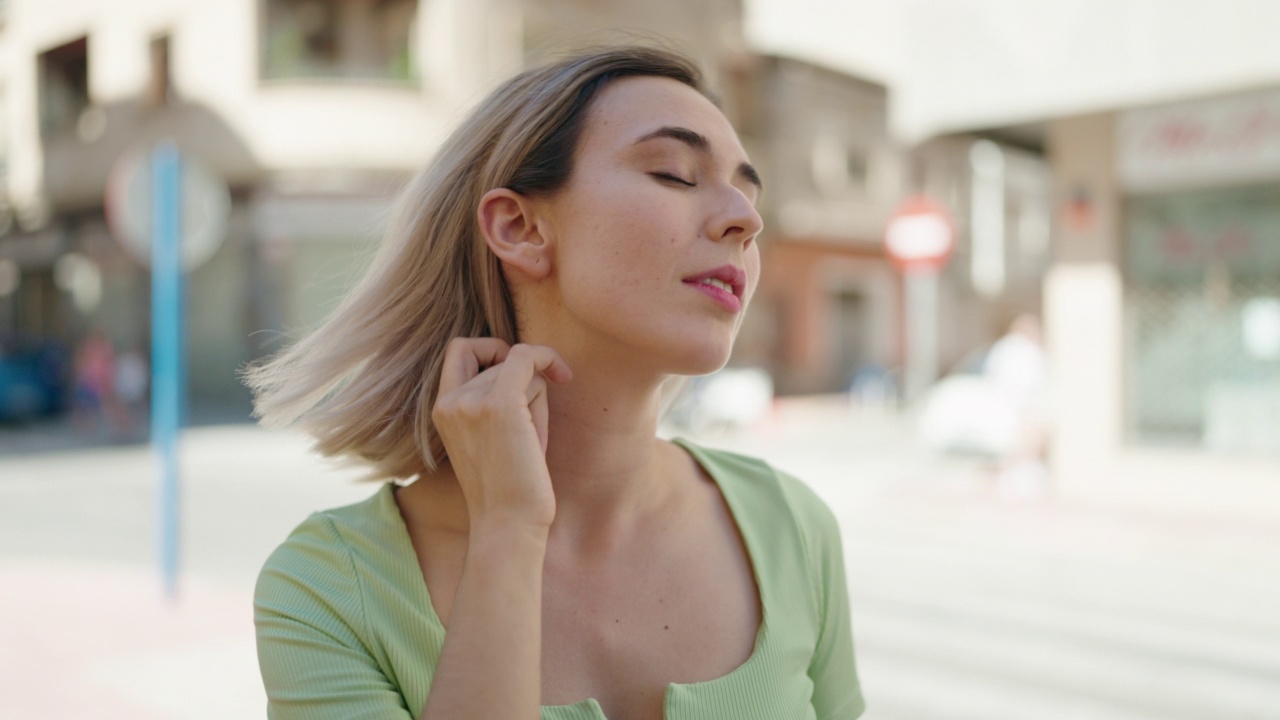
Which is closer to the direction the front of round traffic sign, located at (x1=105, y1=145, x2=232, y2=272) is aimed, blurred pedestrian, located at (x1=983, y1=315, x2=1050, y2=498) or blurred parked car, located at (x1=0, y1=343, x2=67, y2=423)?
the blurred parked car

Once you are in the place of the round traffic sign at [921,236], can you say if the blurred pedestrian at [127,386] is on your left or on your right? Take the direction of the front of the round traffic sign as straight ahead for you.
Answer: on your right

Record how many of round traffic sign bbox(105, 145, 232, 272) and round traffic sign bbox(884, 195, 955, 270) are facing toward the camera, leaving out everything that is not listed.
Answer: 1

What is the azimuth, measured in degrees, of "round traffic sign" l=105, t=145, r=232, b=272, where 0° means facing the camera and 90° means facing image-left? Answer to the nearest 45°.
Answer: approximately 180°

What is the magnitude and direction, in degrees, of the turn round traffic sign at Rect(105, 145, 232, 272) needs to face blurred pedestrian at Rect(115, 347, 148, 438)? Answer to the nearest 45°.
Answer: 0° — it already faces them

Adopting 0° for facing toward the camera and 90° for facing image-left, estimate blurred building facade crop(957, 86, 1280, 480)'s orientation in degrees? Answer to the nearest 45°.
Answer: approximately 45°

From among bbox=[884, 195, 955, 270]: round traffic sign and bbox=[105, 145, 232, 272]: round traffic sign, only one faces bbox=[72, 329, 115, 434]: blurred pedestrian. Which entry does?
bbox=[105, 145, 232, 272]: round traffic sign

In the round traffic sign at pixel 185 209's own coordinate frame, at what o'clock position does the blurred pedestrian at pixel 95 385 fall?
The blurred pedestrian is roughly at 12 o'clock from the round traffic sign.
